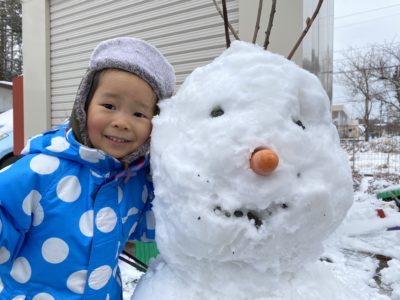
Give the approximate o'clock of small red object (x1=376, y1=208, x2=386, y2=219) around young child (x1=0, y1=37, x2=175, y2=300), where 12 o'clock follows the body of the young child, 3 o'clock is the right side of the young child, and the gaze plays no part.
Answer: The small red object is roughly at 9 o'clock from the young child.

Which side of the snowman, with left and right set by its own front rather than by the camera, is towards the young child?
right

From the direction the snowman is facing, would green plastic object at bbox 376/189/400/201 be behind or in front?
behind

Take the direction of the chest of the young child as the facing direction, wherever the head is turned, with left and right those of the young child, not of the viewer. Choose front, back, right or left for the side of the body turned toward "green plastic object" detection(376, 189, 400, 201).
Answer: left

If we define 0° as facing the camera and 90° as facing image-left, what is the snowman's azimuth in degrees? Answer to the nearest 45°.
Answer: approximately 0°

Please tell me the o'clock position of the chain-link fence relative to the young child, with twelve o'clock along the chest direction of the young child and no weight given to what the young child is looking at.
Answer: The chain-link fence is roughly at 9 o'clock from the young child.

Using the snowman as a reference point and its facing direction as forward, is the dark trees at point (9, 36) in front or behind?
behind
